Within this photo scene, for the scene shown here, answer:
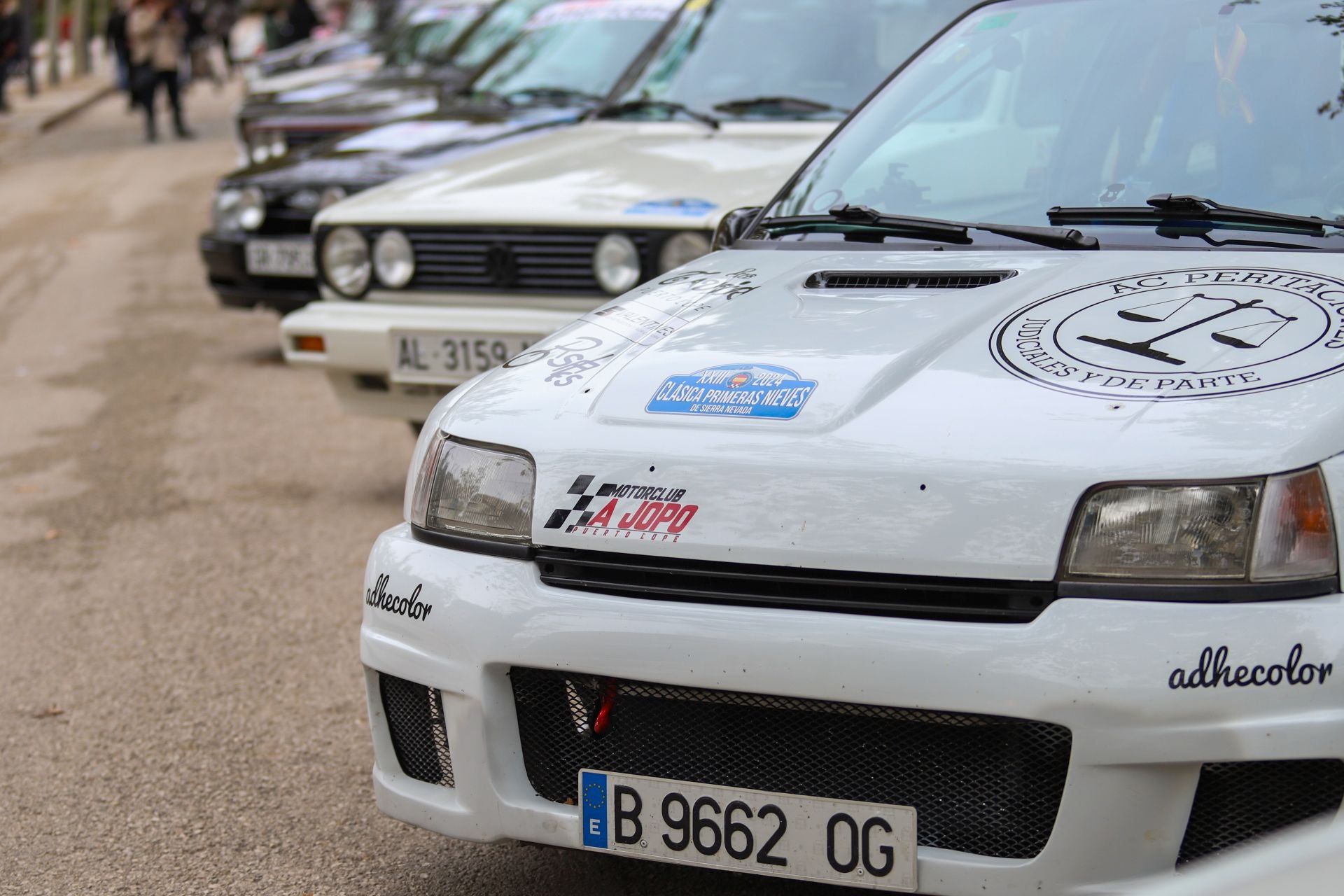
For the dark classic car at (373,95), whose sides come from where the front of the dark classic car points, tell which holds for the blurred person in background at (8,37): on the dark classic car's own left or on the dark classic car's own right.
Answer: on the dark classic car's own right

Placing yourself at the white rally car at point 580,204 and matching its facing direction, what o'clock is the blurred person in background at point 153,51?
The blurred person in background is roughly at 4 o'clock from the white rally car.

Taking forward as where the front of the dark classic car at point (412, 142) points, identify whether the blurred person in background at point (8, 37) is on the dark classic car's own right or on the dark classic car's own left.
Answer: on the dark classic car's own right

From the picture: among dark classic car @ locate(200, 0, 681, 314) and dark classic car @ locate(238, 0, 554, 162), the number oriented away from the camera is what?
0

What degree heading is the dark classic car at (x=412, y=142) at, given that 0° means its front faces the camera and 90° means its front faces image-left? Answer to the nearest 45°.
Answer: approximately 45°

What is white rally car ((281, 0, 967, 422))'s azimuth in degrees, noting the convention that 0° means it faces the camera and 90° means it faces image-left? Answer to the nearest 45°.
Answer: approximately 45°

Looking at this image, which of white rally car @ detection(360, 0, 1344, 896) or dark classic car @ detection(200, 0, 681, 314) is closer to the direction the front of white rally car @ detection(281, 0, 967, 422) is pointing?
the white rally car
